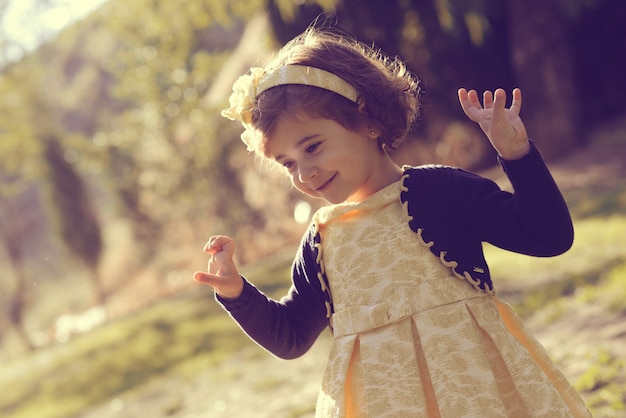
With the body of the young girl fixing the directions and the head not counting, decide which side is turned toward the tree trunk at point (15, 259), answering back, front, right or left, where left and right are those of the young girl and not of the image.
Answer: right

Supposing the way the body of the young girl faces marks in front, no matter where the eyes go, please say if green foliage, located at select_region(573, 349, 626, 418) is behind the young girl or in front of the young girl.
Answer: behind

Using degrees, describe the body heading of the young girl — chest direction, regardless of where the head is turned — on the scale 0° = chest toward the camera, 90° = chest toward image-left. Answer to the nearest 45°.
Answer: approximately 45°

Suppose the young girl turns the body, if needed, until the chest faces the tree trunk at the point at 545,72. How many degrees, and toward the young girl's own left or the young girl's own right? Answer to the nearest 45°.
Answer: approximately 180°
